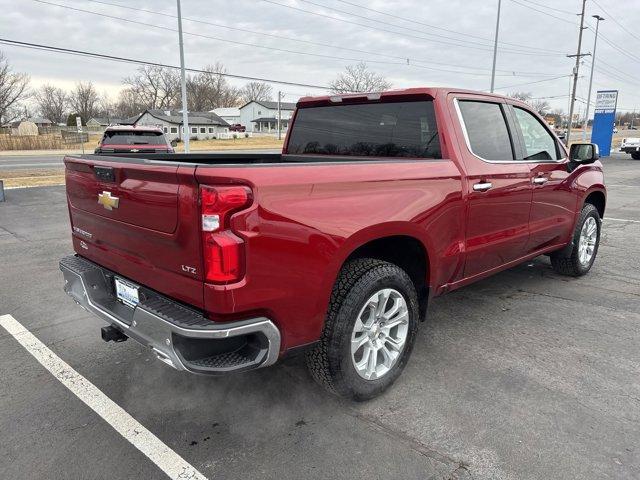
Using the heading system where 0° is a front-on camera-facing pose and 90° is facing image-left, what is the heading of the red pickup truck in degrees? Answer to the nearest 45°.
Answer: approximately 225°

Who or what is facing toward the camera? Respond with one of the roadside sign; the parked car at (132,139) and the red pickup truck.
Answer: the roadside sign

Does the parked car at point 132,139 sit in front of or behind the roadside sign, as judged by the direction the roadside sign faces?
in front

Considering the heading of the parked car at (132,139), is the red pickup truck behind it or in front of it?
behind

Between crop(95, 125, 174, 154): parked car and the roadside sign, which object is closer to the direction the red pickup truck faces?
the roadside sign

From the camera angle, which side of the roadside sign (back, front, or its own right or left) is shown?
front

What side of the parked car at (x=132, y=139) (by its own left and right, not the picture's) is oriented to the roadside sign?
right

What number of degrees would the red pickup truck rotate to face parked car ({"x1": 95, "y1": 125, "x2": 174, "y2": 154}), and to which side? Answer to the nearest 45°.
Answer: approximately 90° to its left

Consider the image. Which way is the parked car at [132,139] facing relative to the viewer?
away from the camera

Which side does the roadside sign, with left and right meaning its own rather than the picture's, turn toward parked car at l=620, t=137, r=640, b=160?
left

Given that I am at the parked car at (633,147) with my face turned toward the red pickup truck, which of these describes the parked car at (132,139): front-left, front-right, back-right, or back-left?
front-right

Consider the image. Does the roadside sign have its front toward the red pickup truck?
yes

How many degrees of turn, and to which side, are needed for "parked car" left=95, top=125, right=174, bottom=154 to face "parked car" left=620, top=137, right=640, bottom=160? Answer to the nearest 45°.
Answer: approximately 90° to its right

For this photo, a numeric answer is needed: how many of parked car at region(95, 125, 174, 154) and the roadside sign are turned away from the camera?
1

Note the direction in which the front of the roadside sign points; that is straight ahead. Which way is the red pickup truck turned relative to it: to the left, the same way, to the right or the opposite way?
the opposite way

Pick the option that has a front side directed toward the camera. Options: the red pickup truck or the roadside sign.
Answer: the roadside sign

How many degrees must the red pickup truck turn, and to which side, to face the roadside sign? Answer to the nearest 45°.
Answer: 0° — it already faces it

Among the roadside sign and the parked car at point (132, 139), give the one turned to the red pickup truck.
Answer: the roadside sign
